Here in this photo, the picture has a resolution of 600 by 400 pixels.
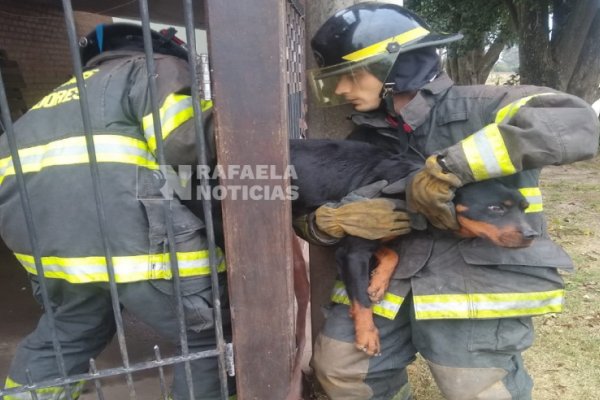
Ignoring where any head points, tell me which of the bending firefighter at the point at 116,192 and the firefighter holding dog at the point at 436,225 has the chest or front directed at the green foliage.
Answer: the bending firefighter at the point at 116,192

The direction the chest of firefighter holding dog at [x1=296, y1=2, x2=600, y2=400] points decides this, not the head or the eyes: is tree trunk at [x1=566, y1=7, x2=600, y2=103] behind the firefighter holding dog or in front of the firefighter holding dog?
behind

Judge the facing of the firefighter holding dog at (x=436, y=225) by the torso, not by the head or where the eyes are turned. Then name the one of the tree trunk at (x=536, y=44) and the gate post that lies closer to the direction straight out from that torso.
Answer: the gate post

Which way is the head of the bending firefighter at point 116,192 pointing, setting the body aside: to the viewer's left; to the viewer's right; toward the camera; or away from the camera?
away from the camera

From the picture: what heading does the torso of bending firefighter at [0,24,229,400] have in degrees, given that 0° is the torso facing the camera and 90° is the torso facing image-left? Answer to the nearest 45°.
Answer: approximately 225°

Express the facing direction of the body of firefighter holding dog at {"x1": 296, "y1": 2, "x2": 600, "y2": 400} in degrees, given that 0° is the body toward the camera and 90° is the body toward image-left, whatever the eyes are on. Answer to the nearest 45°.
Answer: approximately 45°
